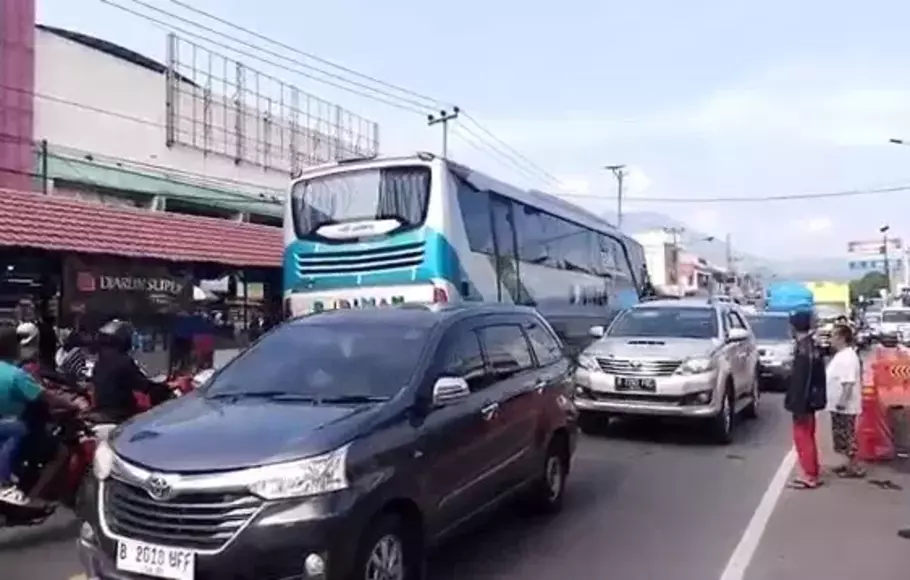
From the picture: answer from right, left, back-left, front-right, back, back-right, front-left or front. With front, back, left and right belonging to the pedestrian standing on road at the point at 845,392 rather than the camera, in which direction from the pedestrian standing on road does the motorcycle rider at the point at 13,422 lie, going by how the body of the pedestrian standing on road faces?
front-left

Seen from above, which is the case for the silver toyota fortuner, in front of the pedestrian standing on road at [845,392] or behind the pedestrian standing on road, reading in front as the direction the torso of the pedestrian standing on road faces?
in front

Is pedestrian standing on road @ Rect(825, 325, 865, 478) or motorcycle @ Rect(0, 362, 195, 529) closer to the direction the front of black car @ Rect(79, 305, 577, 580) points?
the motorcycle

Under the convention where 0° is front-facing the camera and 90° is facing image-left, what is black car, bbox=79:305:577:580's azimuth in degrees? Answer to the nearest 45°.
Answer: approximately 45°

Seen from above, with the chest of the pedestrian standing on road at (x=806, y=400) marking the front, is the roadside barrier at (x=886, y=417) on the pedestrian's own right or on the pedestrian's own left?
on the pedestrian's own right

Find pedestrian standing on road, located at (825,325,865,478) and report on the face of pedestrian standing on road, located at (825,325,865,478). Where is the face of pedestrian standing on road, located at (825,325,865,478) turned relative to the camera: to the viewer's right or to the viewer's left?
to the viewer's left

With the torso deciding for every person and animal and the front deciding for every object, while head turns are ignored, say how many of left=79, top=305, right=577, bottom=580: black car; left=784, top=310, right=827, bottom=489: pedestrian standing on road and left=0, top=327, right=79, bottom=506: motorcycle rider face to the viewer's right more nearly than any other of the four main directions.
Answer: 1

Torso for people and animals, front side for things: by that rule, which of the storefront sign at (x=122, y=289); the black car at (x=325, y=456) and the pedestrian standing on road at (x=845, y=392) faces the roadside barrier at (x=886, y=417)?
the storefront sign

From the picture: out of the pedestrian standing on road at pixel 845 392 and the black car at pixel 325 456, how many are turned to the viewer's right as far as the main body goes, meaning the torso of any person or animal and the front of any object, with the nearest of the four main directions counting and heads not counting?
0

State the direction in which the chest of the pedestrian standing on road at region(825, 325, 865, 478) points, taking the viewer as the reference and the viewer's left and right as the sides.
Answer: facing to the left of the viewer

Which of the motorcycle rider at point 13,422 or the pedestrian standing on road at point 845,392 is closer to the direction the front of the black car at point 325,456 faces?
the motorcycle rider

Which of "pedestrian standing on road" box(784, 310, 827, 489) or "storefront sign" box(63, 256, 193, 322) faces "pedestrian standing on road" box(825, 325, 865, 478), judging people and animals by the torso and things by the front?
the storefront sign

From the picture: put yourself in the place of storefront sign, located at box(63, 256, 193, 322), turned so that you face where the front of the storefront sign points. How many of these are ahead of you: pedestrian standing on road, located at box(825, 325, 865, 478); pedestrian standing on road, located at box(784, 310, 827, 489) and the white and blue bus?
3

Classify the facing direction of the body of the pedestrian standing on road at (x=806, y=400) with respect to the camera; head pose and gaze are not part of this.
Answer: to the viewer's left
